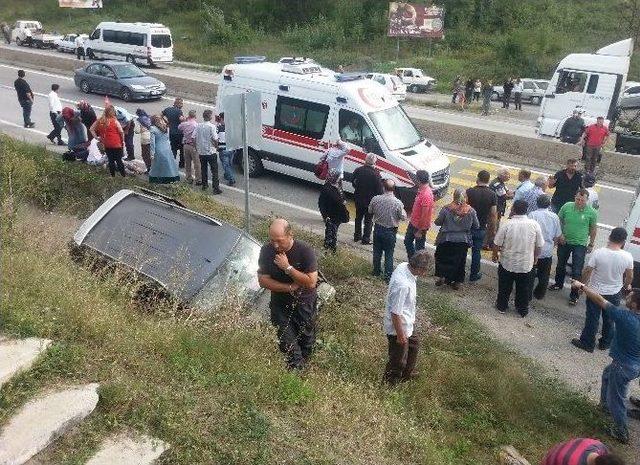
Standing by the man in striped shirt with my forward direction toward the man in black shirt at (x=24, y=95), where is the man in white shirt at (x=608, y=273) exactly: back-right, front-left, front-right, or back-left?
front-right

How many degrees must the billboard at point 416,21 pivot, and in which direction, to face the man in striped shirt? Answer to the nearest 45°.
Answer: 0° — it already faces them

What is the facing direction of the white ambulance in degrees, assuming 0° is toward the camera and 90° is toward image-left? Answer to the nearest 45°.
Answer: approximately 315°

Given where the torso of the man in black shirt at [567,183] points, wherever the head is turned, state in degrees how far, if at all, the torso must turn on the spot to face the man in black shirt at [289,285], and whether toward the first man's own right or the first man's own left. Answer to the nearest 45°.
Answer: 0° — they already face them

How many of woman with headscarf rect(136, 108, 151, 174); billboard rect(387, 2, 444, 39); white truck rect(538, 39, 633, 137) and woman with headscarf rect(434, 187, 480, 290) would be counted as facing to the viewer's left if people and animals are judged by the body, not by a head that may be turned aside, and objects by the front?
2

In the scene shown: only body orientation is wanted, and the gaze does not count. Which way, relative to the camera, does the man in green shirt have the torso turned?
toward the camera

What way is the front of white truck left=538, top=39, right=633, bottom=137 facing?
to the viewer's left

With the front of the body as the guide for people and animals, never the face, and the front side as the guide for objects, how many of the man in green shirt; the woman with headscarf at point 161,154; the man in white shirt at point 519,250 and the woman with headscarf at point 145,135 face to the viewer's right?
0

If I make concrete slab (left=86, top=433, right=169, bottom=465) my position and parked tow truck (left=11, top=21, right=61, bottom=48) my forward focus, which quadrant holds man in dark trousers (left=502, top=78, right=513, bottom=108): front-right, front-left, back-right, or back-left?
front-right

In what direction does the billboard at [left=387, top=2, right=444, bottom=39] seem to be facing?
toward the camera

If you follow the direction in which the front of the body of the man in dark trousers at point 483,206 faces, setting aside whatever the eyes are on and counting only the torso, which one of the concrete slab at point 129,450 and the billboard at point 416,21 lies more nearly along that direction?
the billboard

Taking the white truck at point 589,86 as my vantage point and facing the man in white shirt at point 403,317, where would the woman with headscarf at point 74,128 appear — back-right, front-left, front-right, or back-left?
front-right
